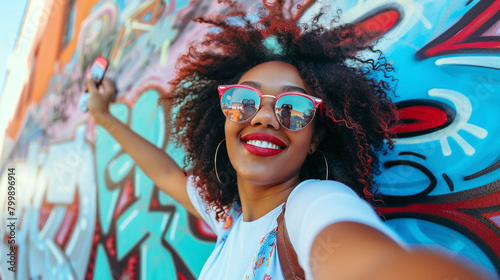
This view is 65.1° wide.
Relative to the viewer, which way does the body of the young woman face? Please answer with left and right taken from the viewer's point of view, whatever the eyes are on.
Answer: facing the viewer and to the left of the viewer
